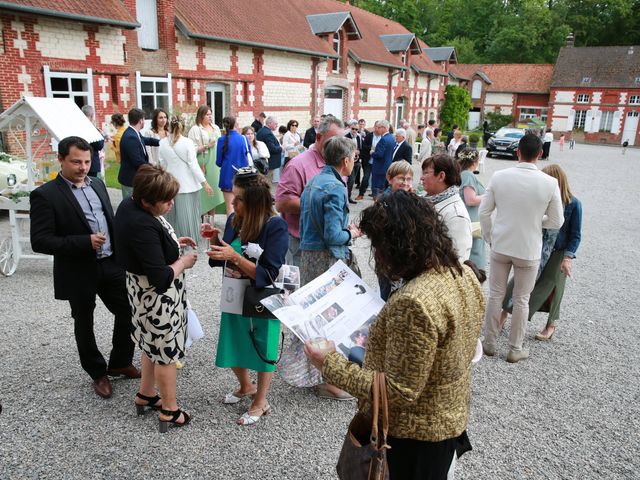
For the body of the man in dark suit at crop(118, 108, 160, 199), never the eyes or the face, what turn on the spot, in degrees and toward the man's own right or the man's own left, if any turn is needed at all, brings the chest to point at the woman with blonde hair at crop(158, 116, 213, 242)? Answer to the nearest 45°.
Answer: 0° — they already face them

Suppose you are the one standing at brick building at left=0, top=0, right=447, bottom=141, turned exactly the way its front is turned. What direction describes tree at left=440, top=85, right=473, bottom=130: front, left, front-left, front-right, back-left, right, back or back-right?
left

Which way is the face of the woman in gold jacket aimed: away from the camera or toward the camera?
away from the camera

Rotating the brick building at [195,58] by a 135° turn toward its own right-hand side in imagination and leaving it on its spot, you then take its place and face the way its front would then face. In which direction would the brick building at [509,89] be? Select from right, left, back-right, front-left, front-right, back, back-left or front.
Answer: back-right

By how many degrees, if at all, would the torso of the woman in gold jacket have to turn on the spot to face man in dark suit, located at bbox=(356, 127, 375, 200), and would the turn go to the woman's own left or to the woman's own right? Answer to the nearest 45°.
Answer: approximately 45° to the woman's own right

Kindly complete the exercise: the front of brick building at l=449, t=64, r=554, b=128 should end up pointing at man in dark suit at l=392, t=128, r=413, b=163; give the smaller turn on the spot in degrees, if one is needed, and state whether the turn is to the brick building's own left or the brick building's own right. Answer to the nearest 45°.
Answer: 0° — it already faces them

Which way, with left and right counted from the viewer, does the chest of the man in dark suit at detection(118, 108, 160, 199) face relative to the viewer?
facing to the right of the viewer

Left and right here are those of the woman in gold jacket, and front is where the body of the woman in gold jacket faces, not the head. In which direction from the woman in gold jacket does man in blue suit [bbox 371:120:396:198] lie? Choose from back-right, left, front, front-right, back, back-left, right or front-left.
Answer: front-right

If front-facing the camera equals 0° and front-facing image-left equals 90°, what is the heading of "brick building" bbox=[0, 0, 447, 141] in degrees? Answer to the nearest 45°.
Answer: approximately 315°

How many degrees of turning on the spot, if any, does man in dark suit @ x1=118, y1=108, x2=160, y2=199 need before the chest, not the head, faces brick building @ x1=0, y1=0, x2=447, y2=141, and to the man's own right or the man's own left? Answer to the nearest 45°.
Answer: approximately 90° to the man's own left

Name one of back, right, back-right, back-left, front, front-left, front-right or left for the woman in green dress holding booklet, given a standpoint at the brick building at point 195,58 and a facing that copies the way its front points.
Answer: front-right
